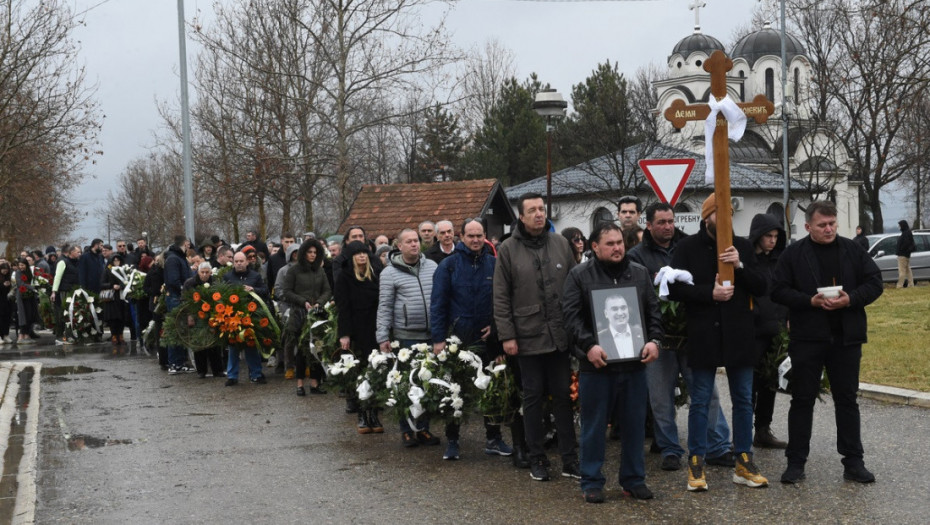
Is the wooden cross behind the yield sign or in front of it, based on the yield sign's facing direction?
in front

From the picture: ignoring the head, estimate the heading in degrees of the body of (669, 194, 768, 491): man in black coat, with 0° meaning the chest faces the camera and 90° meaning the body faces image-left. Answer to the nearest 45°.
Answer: approximately 0°

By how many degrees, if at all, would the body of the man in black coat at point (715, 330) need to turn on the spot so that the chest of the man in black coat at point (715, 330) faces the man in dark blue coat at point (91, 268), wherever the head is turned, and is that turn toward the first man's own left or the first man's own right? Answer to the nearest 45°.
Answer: approximately 135° to the first man's own right

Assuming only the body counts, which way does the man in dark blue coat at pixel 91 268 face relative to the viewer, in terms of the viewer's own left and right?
facing the viewer and to the right of the viewer

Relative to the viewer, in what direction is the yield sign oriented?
toward the camera

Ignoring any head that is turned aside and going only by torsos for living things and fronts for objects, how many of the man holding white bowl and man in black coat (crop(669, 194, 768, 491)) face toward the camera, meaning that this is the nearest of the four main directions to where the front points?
2

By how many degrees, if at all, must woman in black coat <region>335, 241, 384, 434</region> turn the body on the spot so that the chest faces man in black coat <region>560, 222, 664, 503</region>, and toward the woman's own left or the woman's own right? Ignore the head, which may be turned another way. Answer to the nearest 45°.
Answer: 0° — they already face them

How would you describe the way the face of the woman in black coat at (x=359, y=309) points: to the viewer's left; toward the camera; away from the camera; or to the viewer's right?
toward the camera

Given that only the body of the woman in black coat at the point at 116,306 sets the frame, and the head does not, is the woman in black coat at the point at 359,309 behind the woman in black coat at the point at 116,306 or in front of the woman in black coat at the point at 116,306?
in front

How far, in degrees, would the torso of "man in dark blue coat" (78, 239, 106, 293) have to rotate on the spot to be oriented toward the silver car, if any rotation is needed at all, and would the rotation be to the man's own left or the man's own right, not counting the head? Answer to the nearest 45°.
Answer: approximately 45° to the man's own left

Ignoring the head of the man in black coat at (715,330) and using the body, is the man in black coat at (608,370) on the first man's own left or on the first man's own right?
on the first man's own right

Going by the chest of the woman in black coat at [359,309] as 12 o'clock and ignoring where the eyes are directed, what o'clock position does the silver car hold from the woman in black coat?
The silver car is roughly at 9 o'clock from the woman in black coat.

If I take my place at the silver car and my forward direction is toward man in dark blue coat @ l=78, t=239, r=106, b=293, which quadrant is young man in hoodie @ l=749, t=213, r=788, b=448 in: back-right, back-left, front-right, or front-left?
front-left

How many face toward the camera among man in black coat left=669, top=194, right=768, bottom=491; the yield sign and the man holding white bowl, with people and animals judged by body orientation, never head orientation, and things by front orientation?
3
